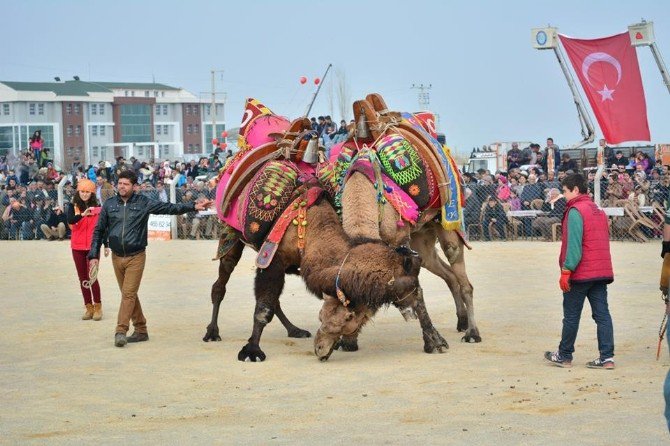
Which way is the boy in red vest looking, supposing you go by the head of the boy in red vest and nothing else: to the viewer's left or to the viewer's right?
to the viewer's left

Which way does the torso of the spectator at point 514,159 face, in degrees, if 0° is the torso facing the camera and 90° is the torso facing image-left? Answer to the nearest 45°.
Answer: approximately 0°

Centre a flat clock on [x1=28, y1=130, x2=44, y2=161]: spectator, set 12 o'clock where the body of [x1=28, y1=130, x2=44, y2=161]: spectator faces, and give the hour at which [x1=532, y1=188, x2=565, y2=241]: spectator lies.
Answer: [x1=532, y1=188, x2=565, y2=241]: spectator is roughly at 11 o'clock from [x1=28, y1=130, x2=44, y2=161]: spectator.

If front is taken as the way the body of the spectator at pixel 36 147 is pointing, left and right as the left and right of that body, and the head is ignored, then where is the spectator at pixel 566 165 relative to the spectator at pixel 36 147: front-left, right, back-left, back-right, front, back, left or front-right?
front-left

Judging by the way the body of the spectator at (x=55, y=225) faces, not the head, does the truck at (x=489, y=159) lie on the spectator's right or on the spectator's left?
on the spectator's left

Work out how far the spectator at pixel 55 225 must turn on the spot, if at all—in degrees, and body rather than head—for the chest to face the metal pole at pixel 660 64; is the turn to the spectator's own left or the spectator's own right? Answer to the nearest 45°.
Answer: approximately 45° to the spectator's own left

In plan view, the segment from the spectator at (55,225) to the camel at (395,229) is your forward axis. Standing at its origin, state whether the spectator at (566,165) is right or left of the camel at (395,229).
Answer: left

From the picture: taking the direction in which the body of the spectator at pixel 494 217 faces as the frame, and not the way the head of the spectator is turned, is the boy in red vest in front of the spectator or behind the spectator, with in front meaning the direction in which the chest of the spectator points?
in front

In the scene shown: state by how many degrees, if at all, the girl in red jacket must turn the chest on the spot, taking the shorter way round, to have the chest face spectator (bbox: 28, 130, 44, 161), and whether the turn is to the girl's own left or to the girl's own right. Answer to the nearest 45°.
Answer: approximately 180°

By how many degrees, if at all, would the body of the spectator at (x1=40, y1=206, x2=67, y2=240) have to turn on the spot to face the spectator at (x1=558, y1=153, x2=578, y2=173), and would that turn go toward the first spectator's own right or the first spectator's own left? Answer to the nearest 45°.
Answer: approximately 45° to the first spectator's own left

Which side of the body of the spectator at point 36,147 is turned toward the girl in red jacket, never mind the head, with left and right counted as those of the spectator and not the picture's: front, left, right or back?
front
